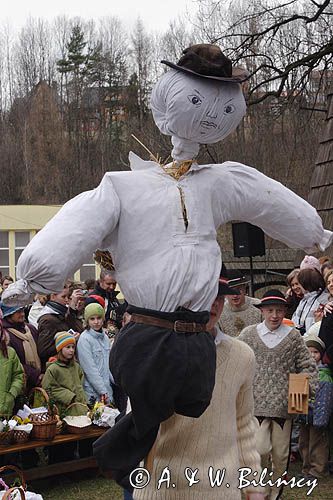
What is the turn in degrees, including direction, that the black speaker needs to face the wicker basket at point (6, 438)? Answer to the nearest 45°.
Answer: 0° — it already faces it

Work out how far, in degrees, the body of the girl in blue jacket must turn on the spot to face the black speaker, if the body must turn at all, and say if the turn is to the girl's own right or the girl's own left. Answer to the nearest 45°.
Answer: approximately 90° to the girl's own left

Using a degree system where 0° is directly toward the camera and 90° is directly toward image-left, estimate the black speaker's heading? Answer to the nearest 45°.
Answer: approximately 45°

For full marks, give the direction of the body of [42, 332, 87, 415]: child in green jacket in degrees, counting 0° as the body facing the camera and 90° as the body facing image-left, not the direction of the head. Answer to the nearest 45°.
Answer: approximately 315°

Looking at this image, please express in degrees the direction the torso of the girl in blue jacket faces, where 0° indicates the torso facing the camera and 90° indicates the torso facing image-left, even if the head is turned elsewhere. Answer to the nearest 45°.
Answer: approximately 315°

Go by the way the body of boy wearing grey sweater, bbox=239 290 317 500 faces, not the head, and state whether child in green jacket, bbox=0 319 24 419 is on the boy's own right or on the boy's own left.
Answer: on the boy's own right
